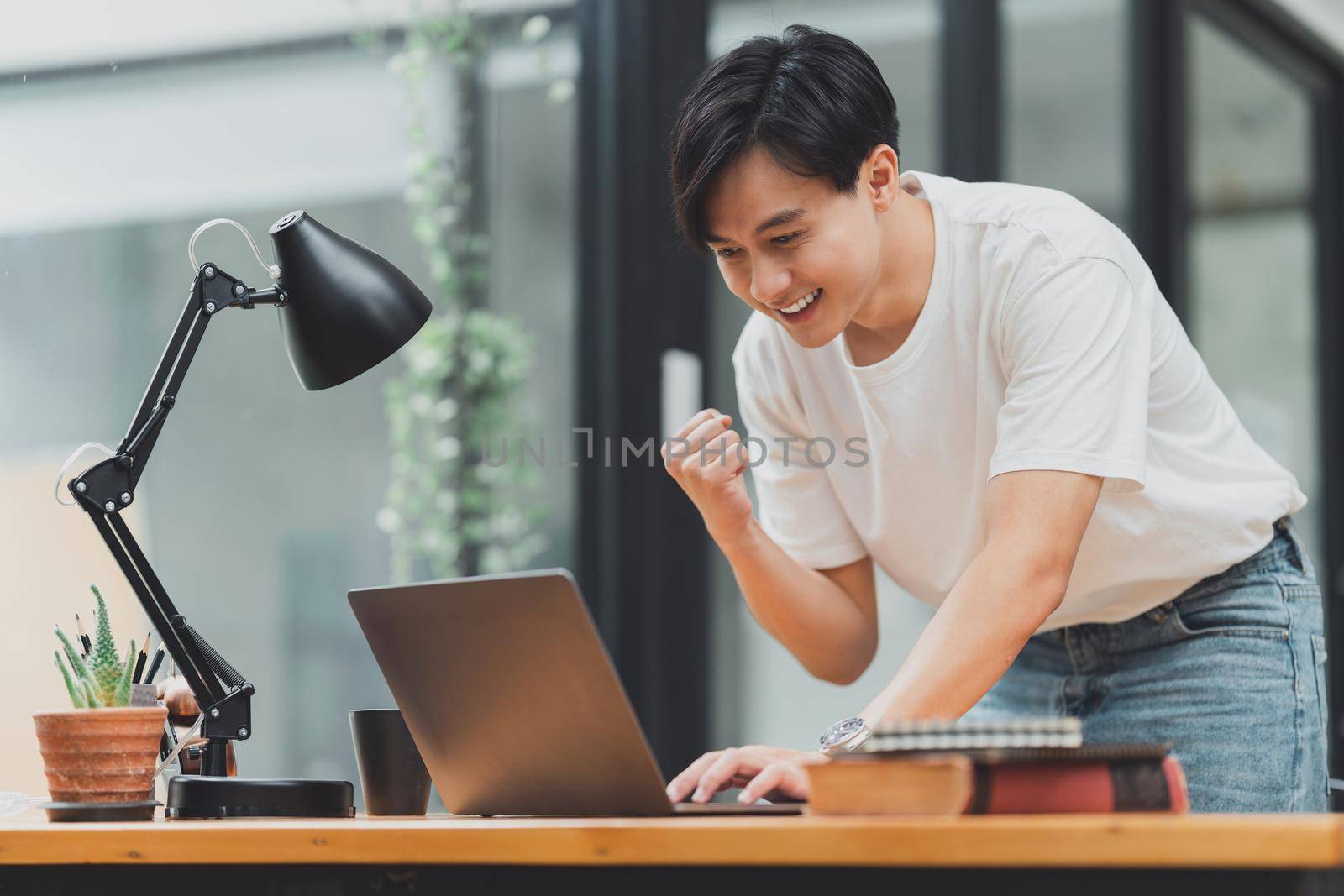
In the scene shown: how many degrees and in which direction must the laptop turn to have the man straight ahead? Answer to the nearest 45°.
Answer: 0° — it already faces them

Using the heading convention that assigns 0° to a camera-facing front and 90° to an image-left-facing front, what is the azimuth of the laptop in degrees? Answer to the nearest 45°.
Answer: approximately 225°

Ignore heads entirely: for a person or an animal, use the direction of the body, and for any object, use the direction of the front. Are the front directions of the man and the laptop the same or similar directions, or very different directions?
very different directions

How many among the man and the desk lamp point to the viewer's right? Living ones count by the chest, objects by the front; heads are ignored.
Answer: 1

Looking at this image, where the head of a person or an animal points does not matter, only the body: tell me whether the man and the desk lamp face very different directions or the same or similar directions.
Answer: very different directions

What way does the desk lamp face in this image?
to the viewer's right

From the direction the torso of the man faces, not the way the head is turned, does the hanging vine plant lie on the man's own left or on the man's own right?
on the man's own right
